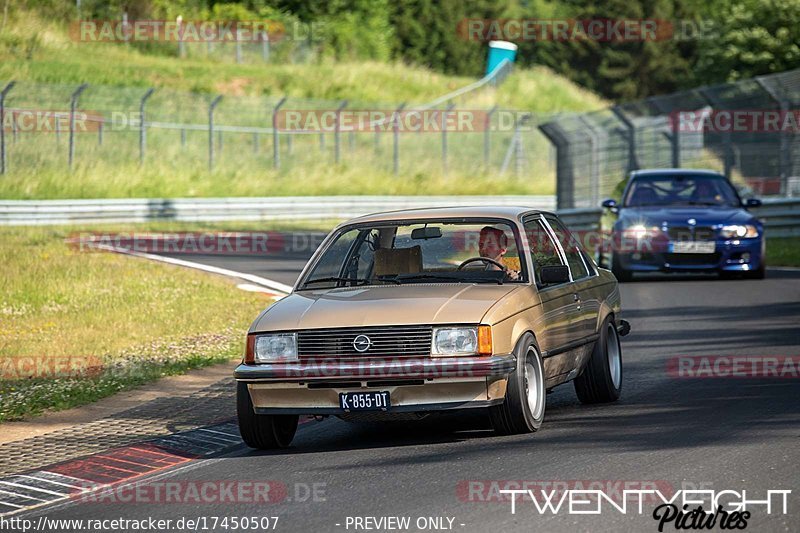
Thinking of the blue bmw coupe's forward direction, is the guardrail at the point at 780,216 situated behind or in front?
behind

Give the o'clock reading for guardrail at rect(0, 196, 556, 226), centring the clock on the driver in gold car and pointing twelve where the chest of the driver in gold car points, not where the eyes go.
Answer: The guardrail is roughly at 4 o'clock from the driver in gold car.

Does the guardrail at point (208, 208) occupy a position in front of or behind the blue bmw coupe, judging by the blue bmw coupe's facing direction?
behind

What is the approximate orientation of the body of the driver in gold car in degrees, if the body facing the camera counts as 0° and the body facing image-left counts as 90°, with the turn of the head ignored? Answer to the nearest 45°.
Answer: approximately 45°

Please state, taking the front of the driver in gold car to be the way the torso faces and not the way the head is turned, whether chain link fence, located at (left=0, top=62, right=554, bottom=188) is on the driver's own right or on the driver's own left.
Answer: on the driver's own right

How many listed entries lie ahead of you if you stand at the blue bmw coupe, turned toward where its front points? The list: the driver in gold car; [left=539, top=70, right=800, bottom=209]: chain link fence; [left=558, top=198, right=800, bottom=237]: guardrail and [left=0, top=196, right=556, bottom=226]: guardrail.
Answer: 1

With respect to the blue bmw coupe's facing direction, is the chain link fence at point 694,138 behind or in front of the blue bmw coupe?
behind

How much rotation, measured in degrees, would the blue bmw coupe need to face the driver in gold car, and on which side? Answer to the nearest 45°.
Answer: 0° — it already faces them

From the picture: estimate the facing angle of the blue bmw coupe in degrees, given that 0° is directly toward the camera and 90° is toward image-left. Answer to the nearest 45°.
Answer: approximately 0°

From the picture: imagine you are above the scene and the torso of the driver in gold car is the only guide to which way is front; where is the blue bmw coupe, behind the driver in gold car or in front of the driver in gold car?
behind

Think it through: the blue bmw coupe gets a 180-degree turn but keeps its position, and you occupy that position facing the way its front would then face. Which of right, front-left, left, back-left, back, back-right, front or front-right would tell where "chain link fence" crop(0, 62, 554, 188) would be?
front-left
